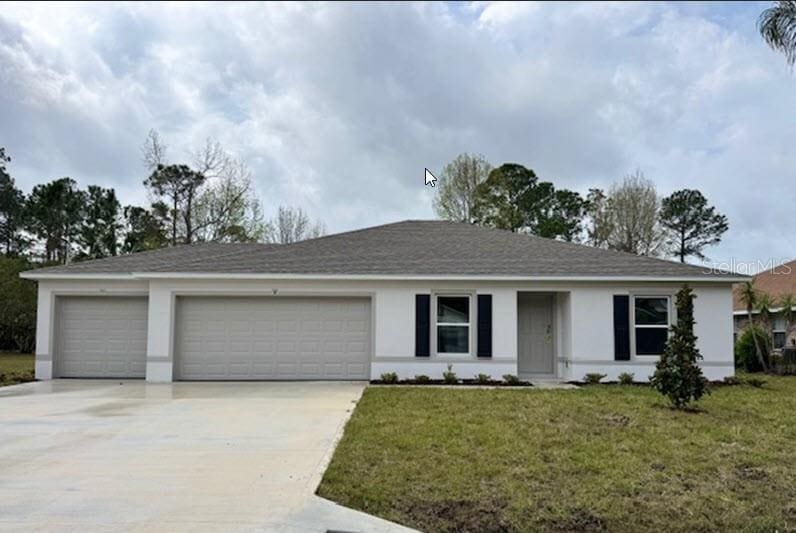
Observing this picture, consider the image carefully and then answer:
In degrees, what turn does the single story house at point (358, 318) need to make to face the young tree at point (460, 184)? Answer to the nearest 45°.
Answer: approximately 180°

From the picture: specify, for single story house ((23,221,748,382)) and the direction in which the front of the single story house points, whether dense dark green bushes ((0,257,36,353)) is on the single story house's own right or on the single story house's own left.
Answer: on the single story house's own right

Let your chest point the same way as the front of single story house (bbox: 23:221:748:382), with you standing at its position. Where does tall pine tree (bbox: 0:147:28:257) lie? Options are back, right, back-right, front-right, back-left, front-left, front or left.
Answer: back-right

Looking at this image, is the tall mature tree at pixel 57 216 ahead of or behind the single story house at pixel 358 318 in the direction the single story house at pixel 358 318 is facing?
behind

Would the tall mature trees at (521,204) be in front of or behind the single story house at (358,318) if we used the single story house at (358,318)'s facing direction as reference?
behind

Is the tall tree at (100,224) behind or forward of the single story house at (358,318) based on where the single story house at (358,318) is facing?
behind

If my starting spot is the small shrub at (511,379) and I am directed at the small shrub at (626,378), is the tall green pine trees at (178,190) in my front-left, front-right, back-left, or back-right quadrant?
back-left

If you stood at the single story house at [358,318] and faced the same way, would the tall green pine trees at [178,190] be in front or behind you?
behind

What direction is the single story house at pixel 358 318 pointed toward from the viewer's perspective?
toward the camera
